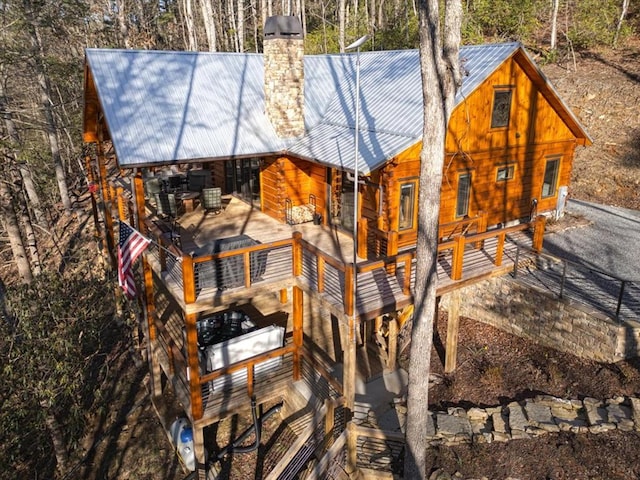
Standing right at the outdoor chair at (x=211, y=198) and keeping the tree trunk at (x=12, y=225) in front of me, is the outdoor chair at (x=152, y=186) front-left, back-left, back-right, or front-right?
front-right

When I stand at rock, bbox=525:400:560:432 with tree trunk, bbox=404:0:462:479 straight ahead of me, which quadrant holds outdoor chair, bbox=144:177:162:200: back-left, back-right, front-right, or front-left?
front-right
